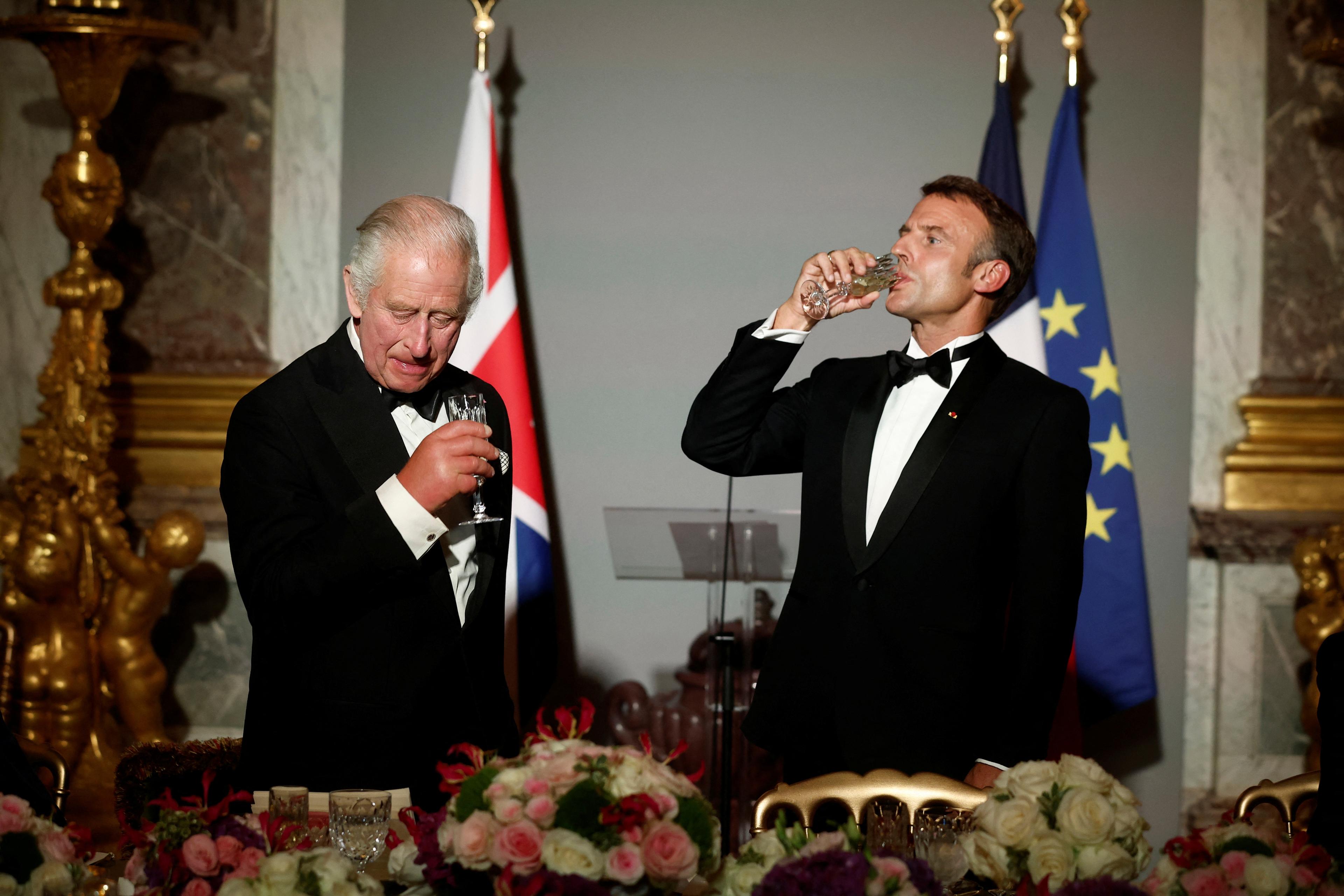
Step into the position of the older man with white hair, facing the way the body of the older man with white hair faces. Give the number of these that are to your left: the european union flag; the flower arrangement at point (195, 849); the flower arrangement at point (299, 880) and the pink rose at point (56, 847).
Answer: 1

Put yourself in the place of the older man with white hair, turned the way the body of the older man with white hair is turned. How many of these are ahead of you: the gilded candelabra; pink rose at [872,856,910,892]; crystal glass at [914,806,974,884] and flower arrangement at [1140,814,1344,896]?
3

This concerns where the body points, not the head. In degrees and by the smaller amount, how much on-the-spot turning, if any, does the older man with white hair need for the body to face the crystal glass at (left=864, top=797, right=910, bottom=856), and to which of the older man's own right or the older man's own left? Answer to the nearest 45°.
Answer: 0° — they already face it

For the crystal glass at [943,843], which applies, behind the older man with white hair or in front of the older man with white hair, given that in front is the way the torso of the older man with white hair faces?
in front

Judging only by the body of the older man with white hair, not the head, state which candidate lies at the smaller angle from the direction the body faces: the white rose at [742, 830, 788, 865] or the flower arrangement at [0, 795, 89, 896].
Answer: the white rose

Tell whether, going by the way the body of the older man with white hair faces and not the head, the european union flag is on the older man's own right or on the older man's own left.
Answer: on the older man's own left

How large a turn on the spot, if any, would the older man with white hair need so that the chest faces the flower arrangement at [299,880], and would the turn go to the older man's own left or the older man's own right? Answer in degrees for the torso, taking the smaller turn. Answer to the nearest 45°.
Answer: approximately 45° to the older man's own right

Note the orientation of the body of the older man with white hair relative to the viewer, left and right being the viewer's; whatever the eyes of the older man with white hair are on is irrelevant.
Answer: facing the viewer and to the right of the viewer

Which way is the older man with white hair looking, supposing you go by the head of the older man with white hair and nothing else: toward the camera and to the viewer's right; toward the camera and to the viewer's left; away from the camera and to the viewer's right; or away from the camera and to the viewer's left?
toward the camera and to the viewer's right

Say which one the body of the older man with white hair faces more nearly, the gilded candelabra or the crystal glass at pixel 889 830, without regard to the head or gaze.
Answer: the crystal glass

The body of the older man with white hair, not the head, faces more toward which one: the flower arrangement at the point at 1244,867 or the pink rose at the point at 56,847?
the flower arrangement

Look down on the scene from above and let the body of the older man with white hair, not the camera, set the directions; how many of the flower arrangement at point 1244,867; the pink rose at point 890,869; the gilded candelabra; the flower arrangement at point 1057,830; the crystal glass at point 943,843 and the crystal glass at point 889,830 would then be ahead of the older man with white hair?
5

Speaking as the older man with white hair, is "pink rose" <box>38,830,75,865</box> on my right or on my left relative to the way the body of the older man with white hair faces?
on my right

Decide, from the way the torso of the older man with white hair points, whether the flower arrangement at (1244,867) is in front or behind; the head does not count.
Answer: in front
